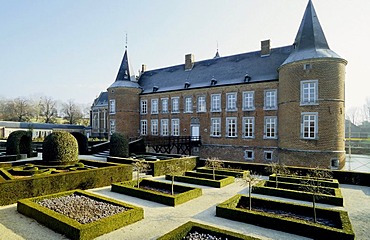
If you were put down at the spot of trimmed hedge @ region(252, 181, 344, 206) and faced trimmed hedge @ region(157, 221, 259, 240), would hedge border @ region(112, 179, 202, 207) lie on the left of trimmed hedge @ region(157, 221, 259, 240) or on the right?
right

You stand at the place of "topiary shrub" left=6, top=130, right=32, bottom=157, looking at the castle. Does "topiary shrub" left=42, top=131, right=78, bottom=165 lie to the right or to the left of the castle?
right

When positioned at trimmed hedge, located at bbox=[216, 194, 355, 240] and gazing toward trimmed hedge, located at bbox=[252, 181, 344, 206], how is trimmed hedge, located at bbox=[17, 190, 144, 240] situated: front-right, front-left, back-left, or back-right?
back-left

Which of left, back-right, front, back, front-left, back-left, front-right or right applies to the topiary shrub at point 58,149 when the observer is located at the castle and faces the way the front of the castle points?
front

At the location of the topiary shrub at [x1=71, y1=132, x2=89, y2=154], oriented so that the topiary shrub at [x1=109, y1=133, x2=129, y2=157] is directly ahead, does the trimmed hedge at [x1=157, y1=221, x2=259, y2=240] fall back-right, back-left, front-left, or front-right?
front-right

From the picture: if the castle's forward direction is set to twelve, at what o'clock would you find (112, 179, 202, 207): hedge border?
The hedge border is roughly at 11 o'clock from the castle.

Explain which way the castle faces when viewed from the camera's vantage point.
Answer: facing the viewer and to the left of the viewer

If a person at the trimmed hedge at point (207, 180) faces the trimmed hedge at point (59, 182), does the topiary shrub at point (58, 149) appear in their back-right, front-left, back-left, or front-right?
front-right

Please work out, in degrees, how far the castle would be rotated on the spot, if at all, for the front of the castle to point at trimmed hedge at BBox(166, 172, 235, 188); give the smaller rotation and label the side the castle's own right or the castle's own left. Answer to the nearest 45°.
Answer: approximately 45° to the castle's own left

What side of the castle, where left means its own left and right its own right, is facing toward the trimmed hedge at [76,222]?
front

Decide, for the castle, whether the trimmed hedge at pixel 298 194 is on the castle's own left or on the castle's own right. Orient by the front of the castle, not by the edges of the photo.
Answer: on the castle's own left

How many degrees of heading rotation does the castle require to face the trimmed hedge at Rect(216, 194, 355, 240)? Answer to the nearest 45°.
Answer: approximately 45° to its left

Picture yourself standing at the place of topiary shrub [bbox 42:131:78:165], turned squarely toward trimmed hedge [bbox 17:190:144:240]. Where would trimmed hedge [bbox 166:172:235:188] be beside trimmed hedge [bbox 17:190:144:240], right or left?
left

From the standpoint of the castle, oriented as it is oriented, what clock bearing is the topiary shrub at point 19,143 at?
The topiary shrub is roughly at 1 o'clock from the castle.

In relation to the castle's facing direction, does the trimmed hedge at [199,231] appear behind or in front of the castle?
in front
